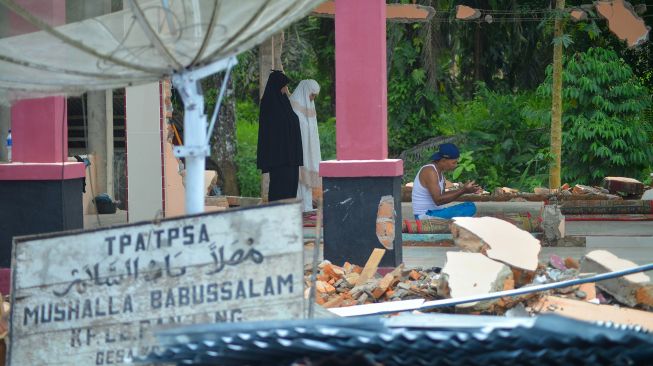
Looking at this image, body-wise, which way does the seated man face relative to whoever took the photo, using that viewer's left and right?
facing to the right of the viewer

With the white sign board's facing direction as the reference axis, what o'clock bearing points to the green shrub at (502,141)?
The green shrub is roughly at 7 o'clock from the white sign board.

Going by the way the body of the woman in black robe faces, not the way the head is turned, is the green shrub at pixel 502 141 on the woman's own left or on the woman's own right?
on the woman's own left

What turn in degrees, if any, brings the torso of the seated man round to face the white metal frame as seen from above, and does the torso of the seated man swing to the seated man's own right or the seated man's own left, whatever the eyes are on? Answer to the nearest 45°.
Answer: approximately 90° to the seated man's own right

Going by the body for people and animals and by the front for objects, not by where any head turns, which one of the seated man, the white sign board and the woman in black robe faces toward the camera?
the white sign board

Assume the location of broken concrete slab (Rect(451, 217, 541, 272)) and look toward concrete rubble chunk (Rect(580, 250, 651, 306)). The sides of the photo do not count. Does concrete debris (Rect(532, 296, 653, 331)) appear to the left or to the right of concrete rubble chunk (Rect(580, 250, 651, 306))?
right

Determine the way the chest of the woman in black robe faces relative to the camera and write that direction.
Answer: to the viewer's right

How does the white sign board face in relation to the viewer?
toward the camera

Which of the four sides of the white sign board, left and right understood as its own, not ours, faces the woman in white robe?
back

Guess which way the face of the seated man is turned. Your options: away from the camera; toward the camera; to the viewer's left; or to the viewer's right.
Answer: to the viewer's right

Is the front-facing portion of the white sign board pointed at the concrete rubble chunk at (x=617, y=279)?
no

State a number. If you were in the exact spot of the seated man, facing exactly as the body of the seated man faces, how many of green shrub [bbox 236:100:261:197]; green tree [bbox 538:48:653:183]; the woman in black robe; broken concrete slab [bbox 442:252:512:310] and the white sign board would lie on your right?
2
